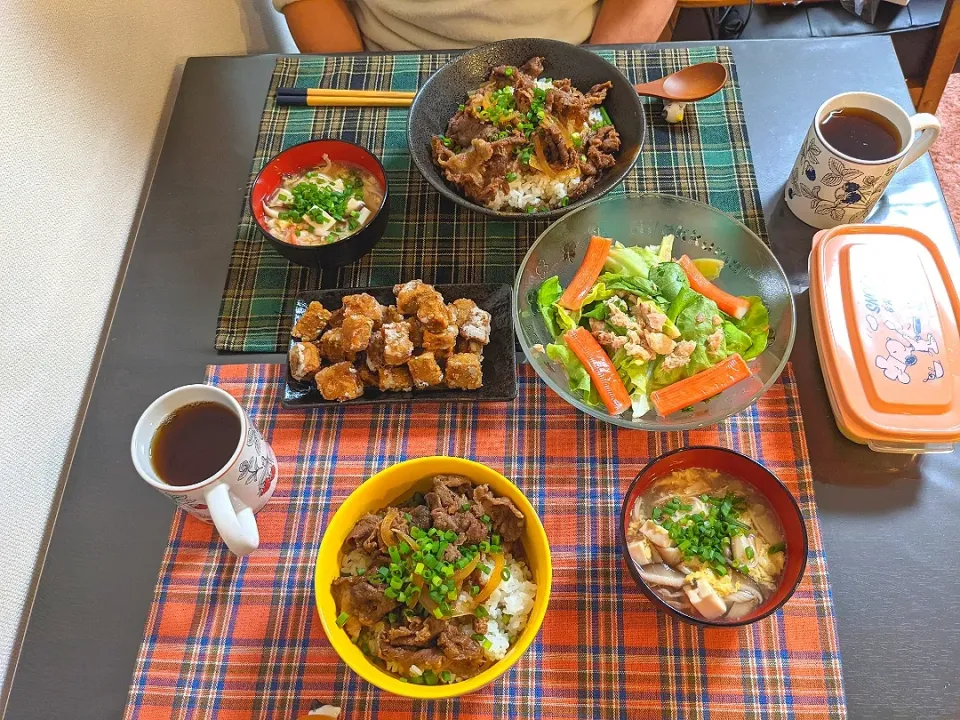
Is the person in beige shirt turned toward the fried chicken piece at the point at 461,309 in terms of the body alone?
yes

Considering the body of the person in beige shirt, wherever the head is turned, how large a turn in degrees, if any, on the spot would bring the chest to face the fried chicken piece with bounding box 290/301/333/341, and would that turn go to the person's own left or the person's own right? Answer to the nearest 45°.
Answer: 0° — they already face it

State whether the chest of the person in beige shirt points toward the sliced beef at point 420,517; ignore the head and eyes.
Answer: yes

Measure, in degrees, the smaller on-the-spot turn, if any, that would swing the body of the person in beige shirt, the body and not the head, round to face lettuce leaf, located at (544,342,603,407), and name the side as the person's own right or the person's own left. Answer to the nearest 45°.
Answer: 0° — they already face it

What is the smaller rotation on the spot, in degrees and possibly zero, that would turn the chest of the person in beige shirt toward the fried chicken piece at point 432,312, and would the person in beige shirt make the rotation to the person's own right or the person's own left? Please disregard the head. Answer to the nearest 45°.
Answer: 0° — they already face it

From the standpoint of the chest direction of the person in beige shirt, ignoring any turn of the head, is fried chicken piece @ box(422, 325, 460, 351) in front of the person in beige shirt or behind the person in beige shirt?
in front

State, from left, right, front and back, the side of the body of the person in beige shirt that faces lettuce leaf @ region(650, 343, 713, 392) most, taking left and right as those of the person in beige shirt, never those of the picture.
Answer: front

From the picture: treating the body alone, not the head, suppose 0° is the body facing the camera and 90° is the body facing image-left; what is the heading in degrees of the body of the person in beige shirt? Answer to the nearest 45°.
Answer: approximately 0°

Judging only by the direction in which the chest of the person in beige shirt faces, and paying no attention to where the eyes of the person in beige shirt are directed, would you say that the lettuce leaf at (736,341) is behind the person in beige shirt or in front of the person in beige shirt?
in front

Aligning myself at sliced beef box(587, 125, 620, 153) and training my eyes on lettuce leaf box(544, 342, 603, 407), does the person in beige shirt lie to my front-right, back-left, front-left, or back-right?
back-right
